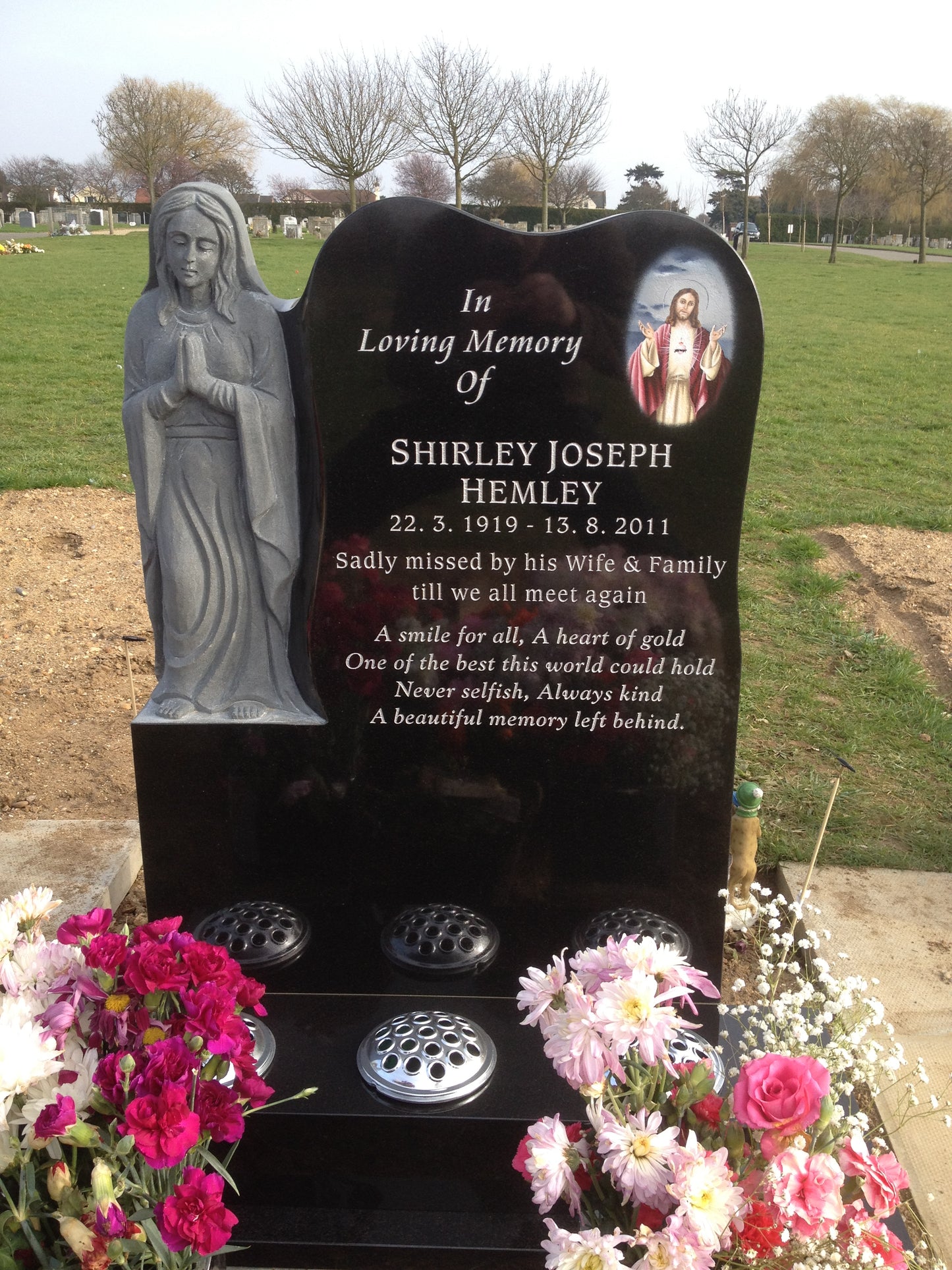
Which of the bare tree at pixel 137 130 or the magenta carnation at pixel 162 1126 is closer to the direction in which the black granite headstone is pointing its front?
the magenta carnation

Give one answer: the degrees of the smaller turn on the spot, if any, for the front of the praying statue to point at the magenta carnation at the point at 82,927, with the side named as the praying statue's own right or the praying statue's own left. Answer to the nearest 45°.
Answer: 0° — it already faces it

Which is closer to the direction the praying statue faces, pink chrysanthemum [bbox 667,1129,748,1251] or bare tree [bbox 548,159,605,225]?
the pink chrysanthemum

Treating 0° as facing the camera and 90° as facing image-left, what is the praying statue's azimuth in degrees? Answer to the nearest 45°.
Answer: approximately 0°

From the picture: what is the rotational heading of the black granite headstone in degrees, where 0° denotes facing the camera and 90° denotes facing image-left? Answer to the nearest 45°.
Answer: approximately 0°

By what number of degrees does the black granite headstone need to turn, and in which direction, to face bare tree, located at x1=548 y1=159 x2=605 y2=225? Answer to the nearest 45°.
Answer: approximately 180°

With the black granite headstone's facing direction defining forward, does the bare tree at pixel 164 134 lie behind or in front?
behind
